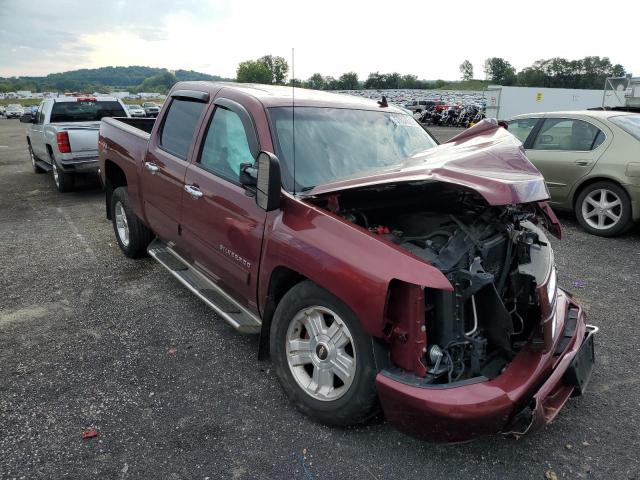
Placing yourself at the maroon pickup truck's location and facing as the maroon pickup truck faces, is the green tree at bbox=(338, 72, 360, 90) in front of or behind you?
behind

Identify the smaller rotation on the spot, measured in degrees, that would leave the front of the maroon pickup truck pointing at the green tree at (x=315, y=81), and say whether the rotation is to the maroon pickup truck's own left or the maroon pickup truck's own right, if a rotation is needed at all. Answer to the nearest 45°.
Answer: approximately 135° to the maroon pickup truck's own left

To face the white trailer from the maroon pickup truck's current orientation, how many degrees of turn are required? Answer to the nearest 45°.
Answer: approximately 135° to its left

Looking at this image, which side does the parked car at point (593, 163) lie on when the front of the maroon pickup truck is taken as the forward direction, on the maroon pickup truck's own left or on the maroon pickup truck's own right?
on the maroon pickup truck's own left

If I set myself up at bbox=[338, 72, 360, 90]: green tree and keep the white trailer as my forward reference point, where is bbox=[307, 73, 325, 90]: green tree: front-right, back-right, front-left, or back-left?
back-right

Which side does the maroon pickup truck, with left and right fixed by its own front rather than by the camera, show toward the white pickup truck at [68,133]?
back

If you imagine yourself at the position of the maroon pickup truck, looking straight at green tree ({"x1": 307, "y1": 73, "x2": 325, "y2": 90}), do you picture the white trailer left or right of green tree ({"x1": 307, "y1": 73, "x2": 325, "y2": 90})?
right

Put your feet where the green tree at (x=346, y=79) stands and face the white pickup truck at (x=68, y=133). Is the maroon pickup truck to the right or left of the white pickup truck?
left
